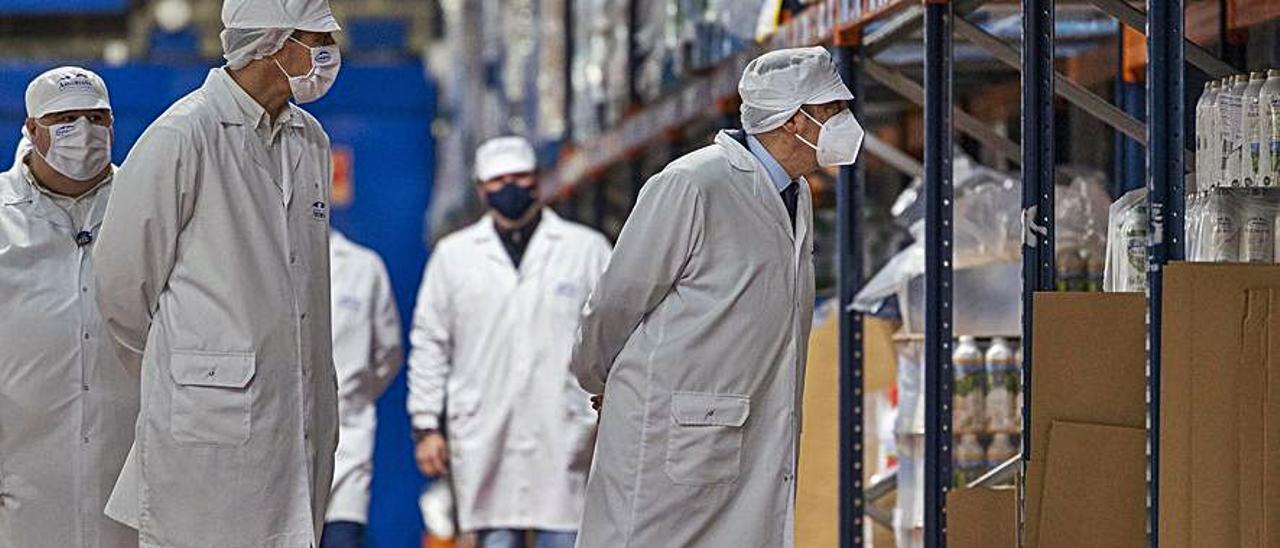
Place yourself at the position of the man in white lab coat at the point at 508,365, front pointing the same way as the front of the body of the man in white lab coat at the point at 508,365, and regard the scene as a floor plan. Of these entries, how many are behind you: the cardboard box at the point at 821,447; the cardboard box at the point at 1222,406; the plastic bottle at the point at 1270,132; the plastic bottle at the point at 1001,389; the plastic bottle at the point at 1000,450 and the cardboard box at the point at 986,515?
0

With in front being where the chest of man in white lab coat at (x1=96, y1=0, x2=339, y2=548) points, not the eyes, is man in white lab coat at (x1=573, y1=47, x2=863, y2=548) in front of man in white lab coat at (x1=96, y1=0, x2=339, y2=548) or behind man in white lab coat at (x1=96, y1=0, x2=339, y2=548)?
in front

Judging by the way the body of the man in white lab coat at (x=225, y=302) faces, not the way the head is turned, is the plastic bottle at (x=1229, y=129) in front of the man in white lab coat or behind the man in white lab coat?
in front

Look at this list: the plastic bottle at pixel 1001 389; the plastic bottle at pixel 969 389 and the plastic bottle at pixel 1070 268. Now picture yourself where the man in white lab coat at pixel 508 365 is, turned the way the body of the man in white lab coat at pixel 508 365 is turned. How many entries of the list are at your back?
0

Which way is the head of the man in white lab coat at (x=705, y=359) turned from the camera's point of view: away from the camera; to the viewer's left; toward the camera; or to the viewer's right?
to the viewer's right

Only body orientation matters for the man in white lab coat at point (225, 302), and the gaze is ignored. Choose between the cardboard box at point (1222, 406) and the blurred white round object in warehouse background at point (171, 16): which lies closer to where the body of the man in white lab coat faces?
the cardboard box

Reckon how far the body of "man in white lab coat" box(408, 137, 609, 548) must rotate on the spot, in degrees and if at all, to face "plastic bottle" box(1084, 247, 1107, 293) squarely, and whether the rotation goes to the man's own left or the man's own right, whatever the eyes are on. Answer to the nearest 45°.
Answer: approximately 45° to the man's own left

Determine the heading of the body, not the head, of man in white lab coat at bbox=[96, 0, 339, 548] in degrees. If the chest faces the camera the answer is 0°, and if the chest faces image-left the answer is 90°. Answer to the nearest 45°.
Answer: approximately 315°

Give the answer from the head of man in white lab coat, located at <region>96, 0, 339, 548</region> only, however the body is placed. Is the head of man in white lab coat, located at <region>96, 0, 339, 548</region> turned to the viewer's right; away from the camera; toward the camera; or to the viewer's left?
to the viewer's right

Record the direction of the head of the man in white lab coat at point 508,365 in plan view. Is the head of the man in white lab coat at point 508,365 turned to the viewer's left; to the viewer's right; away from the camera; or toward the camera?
toward the camera

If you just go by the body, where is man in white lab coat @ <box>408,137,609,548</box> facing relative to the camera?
toward the camera
